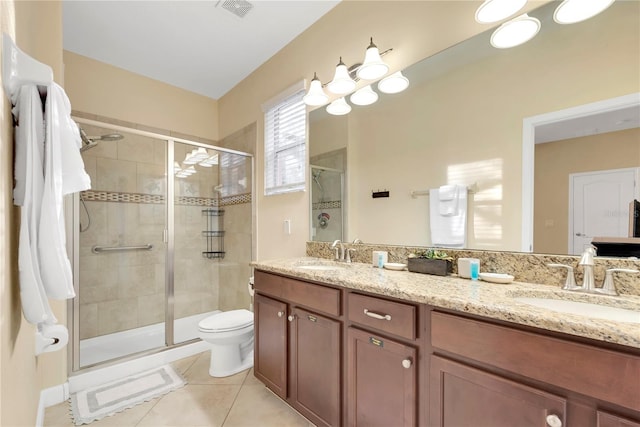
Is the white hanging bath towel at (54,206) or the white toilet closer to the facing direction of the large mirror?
the white hanging bath towel

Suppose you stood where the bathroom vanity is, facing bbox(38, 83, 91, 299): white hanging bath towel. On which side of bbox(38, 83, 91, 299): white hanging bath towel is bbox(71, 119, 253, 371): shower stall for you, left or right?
right

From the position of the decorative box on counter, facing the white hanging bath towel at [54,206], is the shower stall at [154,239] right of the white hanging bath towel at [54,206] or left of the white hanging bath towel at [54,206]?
right

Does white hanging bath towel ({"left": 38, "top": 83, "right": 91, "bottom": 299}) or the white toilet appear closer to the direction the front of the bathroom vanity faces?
the white hanging bath towel

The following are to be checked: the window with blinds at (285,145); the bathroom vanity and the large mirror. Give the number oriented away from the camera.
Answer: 0

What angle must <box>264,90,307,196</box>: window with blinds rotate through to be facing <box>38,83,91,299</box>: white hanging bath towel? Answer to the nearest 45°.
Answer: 0° — it already faces it

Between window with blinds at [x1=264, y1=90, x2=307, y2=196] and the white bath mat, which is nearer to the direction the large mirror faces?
the white bath mat

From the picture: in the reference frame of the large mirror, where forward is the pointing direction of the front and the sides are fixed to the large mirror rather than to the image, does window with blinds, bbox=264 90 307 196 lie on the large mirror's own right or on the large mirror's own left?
on the large mirror's own right

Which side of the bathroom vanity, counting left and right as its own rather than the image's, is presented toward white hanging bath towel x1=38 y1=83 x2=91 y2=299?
front

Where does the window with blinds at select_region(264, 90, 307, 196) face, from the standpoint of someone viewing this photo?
facing the viewer and to the left of the viewer

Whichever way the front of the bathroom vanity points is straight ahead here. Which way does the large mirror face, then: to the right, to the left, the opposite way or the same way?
the same way

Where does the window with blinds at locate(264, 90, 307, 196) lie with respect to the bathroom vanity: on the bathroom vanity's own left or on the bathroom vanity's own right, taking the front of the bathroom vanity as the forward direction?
on the bathroom vanity's own right

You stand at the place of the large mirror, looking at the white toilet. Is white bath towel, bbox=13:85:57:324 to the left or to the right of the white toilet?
left

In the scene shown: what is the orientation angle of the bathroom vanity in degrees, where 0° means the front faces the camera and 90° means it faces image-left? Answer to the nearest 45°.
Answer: approximately 45°
